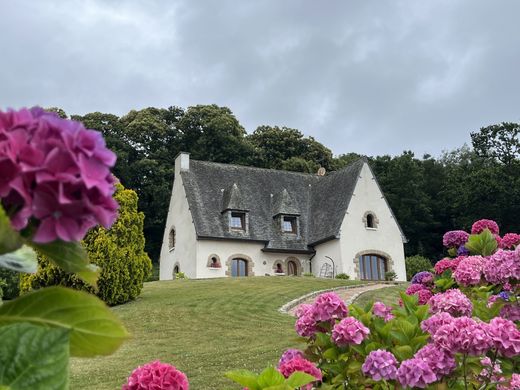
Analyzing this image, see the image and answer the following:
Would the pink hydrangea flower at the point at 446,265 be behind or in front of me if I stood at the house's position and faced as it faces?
in front

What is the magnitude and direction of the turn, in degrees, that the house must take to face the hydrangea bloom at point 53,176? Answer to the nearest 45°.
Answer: approximately 45° to its right

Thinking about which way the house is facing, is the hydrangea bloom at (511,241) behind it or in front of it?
in front

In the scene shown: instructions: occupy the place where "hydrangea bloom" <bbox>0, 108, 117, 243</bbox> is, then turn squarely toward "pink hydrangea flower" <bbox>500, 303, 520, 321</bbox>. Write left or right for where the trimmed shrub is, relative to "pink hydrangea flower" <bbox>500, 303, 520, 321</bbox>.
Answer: left

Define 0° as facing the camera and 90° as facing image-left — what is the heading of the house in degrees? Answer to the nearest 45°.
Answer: approximately 315°

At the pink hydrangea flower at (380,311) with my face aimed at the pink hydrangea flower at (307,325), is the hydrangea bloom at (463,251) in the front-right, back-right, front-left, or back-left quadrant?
back-right

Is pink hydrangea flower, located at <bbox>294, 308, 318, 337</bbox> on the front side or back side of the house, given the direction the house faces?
on the front side

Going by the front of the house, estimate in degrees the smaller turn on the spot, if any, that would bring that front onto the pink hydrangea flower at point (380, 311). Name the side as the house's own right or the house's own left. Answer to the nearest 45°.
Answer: approximately 45° to the house's own right

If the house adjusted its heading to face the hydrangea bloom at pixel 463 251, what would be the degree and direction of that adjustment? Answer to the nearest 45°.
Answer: approximately 45° to its right
